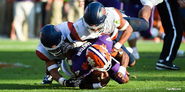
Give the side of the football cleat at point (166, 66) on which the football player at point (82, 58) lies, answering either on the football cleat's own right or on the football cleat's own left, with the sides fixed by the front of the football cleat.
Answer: on the football cleat's own right

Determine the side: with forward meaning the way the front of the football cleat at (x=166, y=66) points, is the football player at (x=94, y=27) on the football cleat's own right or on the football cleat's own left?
on the football cleat's own right
